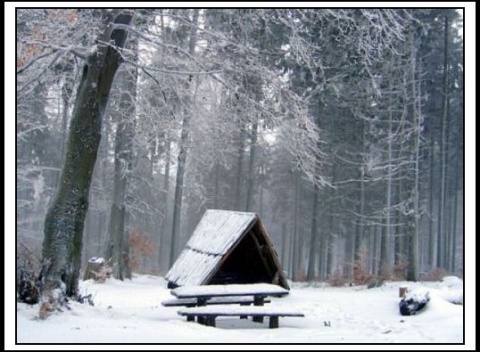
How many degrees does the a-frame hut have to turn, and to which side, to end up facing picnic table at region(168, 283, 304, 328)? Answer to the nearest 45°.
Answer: approximately 45° to its right

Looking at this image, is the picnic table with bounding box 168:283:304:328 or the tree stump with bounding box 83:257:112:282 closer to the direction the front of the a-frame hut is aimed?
the picnic table

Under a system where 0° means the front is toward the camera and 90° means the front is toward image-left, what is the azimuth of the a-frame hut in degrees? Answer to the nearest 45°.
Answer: approximately 315°

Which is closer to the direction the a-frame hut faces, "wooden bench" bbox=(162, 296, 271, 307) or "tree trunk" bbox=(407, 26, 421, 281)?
the wooden bench

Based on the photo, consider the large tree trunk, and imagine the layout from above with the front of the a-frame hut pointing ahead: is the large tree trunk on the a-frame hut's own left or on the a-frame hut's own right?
on the a-frame hut's own right

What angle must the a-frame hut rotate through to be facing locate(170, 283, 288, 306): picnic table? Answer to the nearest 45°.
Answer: approximately 45° to its right

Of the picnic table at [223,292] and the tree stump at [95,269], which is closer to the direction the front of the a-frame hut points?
the picnic table

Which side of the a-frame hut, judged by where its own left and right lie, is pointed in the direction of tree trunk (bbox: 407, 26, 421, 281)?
left

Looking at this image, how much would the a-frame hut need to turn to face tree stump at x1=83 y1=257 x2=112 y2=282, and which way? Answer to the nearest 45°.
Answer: approximately 180°
